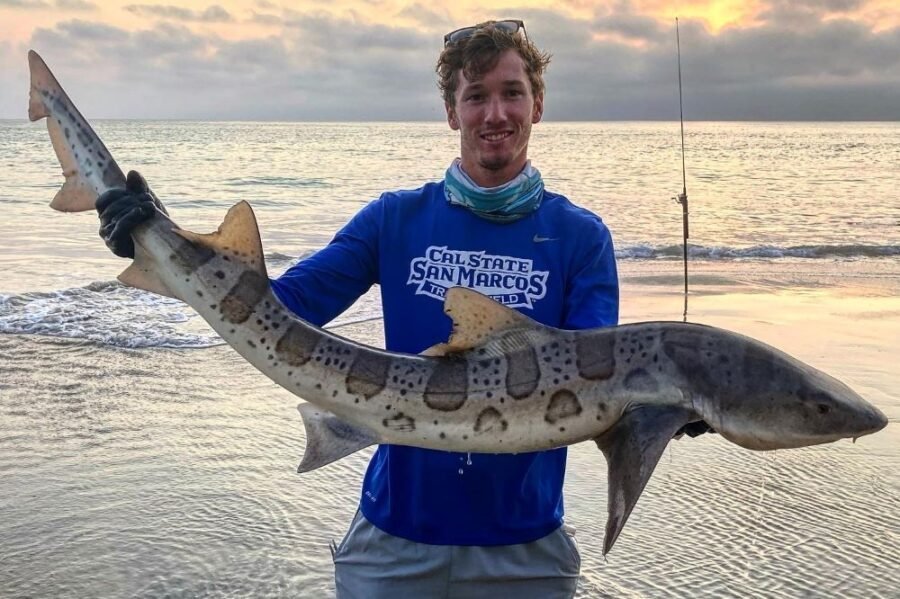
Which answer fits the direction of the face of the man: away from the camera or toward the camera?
toward the camera

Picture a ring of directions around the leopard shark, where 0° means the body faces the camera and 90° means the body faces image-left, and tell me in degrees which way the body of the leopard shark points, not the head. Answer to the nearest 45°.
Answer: approximately 270°

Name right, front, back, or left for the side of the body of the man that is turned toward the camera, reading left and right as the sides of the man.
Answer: front
